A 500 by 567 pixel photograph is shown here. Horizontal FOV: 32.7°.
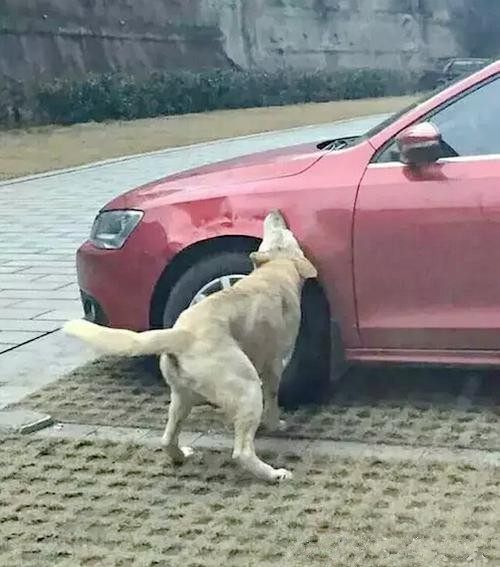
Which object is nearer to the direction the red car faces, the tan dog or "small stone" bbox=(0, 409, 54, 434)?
the small stone

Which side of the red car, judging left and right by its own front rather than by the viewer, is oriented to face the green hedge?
right

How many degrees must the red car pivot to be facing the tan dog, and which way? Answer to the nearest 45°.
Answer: approximately 45° to its left

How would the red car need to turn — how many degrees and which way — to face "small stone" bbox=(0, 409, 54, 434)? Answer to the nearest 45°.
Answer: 0° — it already faces it

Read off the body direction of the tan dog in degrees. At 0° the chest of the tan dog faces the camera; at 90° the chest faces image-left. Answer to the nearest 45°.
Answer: approximately 225°

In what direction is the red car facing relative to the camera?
to the viewer's left

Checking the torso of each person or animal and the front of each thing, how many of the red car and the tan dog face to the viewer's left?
1

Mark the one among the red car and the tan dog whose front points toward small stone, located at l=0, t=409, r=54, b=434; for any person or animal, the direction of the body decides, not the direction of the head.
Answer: the red car

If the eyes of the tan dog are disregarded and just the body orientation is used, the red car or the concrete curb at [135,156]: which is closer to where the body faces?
the red car

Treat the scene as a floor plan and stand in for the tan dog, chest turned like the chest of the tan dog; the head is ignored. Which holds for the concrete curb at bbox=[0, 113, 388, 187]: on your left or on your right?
on your left
